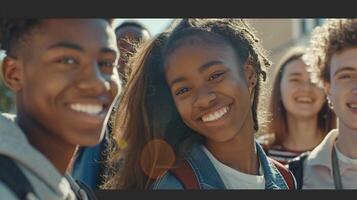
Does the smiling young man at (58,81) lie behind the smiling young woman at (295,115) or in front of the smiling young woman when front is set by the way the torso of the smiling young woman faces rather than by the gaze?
in front

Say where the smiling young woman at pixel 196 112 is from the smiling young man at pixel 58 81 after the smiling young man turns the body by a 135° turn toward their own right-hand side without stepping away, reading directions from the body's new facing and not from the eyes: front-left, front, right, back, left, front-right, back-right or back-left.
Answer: back-right

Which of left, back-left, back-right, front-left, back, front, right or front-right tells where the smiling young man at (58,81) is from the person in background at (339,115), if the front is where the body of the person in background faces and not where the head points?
front-right

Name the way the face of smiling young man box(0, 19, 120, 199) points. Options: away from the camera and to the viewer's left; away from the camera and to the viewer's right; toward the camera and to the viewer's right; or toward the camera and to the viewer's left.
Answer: toward the camera and to the viewer's right

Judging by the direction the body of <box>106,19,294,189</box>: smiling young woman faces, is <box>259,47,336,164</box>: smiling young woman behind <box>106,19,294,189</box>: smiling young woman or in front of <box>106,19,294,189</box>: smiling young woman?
behind

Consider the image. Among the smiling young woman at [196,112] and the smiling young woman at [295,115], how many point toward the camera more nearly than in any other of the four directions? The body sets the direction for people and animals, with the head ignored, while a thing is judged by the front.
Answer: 2

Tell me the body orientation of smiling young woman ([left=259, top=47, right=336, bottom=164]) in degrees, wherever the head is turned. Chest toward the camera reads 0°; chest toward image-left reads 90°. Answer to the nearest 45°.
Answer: approximately 0°

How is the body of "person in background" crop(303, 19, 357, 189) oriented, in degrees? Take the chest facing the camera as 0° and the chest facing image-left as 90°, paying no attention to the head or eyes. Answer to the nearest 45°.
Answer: approximately 0°
